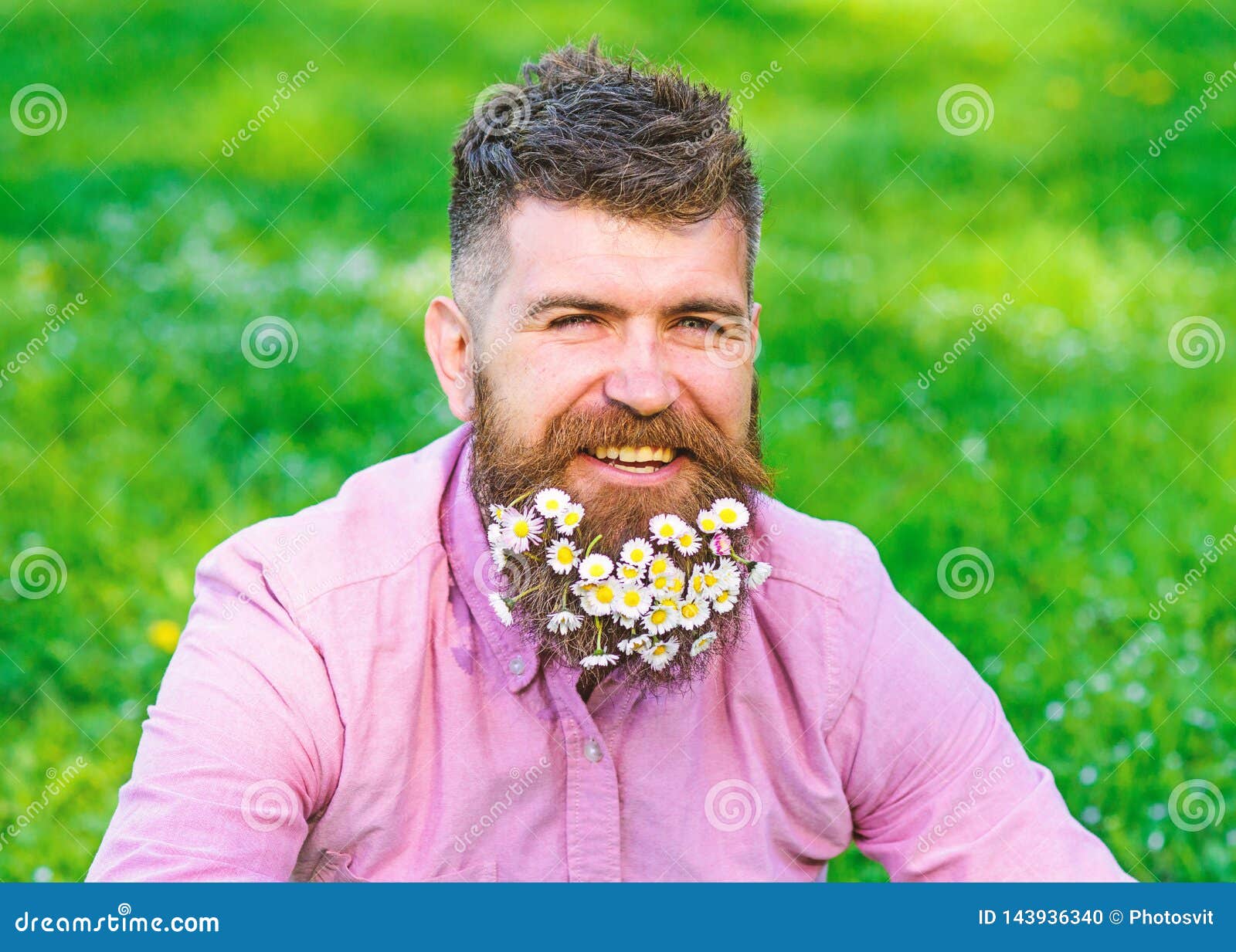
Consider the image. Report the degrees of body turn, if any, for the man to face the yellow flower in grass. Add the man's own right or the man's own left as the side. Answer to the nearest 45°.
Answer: approximately 135° to the man's own right

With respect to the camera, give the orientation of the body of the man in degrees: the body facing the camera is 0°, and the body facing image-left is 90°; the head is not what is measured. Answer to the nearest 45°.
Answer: approximately 0°
